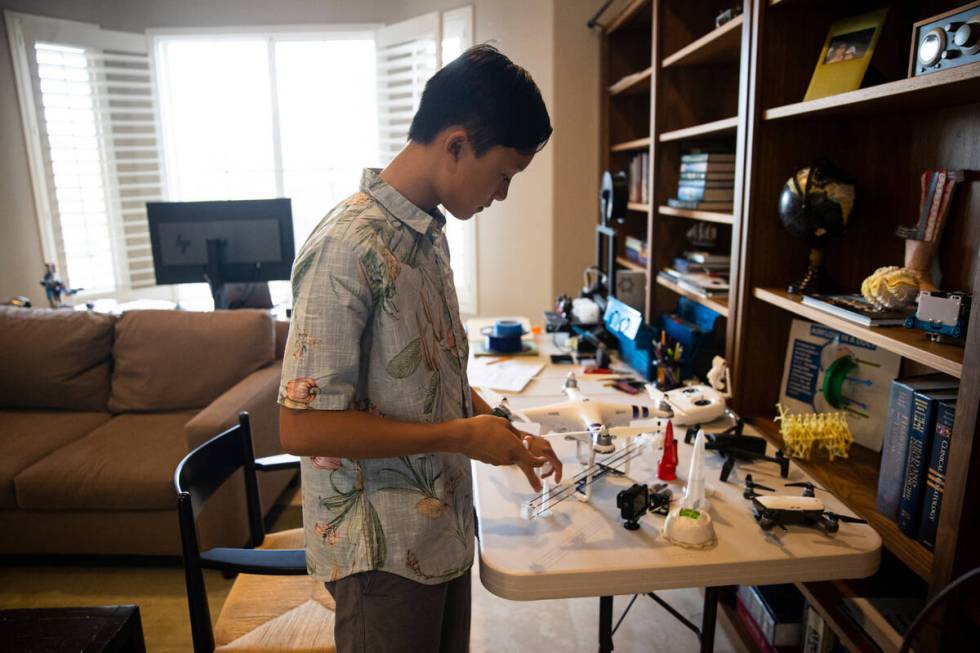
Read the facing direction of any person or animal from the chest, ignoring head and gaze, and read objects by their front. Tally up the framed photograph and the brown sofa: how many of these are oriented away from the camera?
0

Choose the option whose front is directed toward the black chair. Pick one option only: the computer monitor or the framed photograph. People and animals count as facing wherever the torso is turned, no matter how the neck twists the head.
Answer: the framed photograph

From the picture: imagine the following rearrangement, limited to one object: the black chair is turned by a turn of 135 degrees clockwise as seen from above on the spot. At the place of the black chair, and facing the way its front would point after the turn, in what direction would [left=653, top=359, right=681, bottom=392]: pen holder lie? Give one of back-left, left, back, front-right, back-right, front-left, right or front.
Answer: back-left

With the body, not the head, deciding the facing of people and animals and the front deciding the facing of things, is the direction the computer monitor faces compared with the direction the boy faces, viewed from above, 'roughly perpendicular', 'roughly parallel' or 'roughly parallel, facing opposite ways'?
roughly perpendicular

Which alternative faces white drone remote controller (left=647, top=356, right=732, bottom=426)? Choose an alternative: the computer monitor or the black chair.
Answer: the black chair

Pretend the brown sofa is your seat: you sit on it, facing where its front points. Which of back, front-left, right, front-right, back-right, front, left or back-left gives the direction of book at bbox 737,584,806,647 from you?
front-left

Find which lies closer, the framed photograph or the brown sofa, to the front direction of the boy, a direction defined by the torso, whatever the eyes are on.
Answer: the framed photograph

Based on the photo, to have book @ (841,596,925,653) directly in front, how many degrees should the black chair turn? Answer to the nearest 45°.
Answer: approximately 45° to its right

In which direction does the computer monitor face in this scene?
away from the camera

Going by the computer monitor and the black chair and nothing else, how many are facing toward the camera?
0

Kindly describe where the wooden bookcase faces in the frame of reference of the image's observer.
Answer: facing the viewer and to the left of the viewer

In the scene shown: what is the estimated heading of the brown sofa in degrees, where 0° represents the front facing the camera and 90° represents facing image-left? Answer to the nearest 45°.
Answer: approximately 0°

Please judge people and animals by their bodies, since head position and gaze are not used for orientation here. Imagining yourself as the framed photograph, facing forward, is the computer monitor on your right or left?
on your right

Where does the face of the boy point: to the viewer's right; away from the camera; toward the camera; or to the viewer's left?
to the viewer's right

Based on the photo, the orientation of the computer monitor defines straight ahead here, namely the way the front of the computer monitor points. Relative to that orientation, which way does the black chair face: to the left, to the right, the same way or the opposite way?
to the right

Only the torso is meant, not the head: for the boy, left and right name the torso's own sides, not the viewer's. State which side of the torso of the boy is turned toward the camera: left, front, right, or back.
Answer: right

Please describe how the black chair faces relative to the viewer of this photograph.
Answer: facing to the right of the viewer
